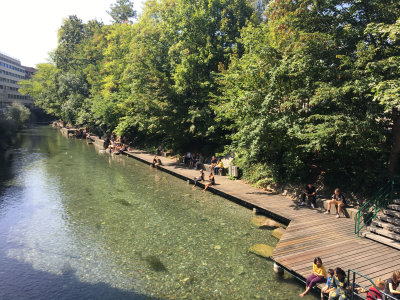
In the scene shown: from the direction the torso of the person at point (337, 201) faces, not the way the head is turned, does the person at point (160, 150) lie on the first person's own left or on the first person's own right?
on the first person's own right

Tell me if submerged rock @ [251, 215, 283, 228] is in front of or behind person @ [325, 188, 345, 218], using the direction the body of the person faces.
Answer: in front

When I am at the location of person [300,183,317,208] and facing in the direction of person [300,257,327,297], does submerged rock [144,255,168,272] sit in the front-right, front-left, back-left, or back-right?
front-right

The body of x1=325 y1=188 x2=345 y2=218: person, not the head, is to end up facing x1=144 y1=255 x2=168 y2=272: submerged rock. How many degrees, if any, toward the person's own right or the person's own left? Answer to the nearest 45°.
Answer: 0° — they already face it

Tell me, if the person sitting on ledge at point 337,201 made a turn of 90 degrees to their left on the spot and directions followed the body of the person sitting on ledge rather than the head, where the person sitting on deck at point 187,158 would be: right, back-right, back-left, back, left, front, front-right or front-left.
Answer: back

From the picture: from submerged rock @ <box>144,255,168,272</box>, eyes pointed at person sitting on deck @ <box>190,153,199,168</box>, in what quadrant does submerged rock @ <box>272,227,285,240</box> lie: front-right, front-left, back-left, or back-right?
front-right

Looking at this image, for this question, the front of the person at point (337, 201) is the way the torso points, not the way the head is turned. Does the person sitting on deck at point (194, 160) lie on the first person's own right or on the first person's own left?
on the first person's own right

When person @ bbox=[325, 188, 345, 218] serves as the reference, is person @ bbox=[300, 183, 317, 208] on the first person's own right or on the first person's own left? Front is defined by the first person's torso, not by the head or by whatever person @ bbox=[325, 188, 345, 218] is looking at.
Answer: on the first person's own right

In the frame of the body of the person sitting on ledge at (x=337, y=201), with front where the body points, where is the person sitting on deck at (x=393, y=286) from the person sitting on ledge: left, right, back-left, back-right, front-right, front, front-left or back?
front-left

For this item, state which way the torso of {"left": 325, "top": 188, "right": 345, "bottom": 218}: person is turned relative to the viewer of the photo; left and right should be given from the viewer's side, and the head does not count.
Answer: facing the viewer and to the left of the viewer

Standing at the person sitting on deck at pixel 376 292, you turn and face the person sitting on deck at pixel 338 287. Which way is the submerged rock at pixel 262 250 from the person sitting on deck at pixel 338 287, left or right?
right

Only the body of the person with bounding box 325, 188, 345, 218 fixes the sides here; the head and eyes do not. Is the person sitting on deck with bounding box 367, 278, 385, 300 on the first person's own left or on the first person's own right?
on the first person's own left

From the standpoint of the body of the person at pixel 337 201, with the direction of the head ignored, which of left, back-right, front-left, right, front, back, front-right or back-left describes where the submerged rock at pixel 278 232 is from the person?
front

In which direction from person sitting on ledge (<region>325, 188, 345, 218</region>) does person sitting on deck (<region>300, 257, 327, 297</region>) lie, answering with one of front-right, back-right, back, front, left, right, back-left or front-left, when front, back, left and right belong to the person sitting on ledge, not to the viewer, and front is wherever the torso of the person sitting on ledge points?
front-left
